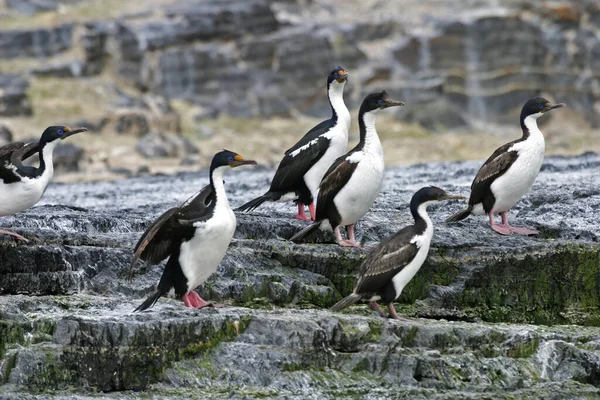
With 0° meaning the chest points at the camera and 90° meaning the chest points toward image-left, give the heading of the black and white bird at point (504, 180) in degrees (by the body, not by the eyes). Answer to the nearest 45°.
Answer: approximately 270°

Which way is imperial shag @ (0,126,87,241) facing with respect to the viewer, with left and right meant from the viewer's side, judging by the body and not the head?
facing to the right of the viewer

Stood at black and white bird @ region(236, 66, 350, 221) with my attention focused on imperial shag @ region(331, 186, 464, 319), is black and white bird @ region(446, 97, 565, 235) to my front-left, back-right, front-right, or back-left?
front-left

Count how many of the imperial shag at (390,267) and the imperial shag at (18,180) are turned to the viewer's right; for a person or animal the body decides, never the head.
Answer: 2

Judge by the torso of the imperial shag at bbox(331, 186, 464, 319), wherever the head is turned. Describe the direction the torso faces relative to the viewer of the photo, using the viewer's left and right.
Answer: facing to the right of the viewer

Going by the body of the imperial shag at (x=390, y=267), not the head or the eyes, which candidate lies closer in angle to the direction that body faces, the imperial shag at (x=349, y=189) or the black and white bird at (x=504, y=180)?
the black and white bird

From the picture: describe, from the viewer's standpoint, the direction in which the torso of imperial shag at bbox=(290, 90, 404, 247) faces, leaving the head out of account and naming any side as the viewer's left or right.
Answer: facing to the right of the viewer

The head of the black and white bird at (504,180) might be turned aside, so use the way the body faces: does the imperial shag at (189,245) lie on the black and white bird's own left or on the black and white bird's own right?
on the black and white bird's own right

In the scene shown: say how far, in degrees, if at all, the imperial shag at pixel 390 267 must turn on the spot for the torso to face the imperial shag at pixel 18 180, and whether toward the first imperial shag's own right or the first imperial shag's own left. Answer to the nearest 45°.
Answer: approximately 180°

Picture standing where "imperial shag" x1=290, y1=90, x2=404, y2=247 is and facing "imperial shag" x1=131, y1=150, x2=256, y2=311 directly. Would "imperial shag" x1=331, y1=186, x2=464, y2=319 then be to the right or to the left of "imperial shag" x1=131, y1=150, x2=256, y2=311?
left
